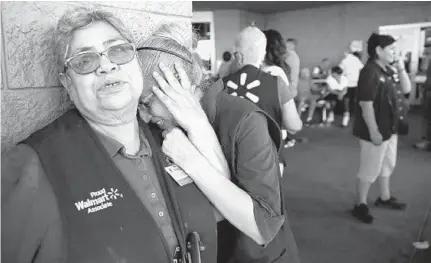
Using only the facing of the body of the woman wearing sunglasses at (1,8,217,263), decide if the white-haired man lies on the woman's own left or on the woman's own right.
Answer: on the woman's own left

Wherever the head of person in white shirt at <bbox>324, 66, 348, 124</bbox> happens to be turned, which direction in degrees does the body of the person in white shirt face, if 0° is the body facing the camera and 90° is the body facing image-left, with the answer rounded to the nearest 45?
approximately 45°

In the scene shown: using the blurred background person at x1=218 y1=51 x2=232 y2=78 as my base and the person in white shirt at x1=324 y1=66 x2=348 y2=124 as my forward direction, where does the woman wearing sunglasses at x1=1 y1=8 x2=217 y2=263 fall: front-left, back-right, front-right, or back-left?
back-right

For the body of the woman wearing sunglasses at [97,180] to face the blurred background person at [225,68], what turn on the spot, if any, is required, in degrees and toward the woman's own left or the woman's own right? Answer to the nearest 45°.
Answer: approximately 135° to the woman's own left

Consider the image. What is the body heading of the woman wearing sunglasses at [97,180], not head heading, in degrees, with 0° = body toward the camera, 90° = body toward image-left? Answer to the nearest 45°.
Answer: approximately 315°
